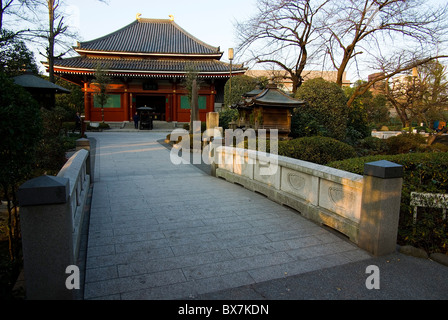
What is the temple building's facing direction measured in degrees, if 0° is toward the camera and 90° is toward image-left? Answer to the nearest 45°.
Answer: approximately 0°

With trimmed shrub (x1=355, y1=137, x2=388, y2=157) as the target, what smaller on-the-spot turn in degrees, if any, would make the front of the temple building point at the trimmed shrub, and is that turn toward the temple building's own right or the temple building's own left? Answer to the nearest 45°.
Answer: approximately 45° to the temple building's own left

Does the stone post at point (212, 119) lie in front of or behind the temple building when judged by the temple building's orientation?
in front

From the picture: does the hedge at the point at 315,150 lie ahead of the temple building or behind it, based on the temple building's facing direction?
ahead

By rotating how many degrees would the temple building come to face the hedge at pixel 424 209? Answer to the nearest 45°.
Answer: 0° — it already faces it

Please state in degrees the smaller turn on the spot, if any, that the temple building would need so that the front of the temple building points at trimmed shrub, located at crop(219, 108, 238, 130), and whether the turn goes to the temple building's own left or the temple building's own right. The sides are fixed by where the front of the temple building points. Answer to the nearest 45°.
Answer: approximately 45° to the temple building's own left
